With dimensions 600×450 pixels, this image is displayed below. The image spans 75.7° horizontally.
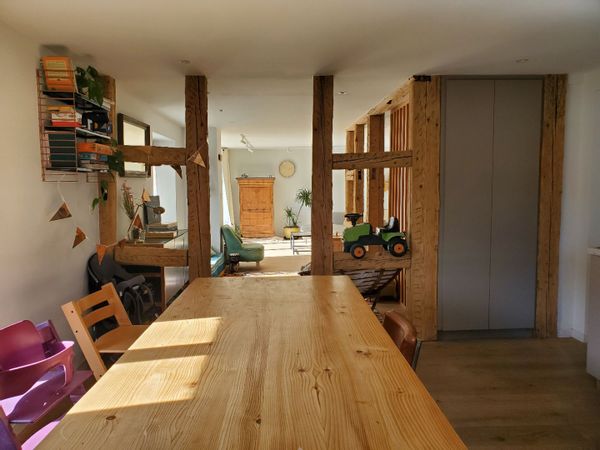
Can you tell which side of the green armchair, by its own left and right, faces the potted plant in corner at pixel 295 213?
left

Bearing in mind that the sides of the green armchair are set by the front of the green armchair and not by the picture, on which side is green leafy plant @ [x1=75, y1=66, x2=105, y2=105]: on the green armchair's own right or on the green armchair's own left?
on the green armchair's own right

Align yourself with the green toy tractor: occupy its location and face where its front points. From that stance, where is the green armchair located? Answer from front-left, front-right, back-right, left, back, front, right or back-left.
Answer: front-right

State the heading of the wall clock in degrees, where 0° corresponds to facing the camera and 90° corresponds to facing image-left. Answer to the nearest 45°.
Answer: approximately 0°

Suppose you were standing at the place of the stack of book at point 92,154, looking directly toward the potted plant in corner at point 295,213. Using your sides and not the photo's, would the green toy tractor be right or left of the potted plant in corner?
right

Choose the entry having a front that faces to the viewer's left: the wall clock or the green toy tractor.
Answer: the green toy tractor

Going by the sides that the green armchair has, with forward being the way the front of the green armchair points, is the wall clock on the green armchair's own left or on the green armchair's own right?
on the green armchair's own left

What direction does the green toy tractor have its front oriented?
to the viewer's left

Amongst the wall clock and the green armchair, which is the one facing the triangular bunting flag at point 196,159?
the wall clock

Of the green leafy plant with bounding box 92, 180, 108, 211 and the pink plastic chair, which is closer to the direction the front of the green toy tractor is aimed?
the green leafy plant

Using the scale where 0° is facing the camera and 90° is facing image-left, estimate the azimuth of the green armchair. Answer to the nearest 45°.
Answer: approximately 270°

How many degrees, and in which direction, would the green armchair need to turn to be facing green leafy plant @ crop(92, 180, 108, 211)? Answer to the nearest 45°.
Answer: approximately 90° to its right

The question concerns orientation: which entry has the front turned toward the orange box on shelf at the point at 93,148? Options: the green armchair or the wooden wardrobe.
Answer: the wooden wardrobe
